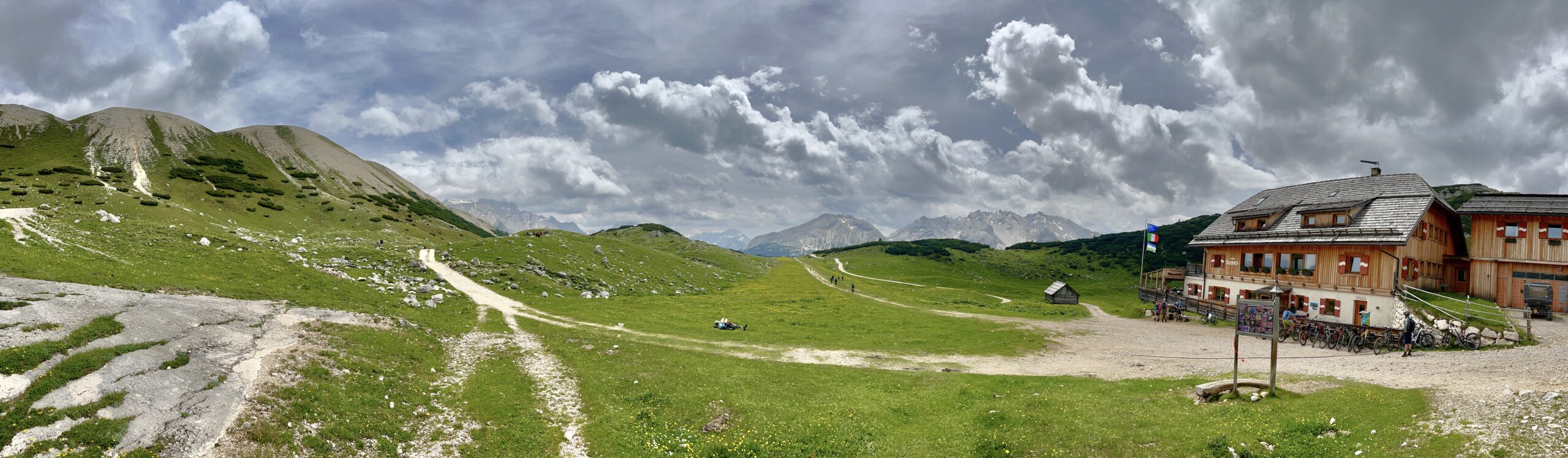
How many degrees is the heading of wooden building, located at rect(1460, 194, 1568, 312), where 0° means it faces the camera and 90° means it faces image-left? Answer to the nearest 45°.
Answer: approximately 0°

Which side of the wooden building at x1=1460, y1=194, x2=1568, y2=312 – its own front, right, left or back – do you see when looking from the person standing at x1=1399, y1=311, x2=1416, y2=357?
front

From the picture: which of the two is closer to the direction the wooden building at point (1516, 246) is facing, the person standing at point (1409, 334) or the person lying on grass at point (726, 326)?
the person standing

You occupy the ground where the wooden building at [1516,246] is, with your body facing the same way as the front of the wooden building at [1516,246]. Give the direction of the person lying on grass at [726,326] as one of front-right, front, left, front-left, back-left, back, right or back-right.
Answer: front-right
